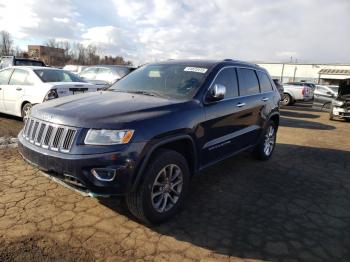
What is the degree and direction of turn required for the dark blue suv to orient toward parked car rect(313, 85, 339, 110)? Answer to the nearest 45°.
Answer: approximately 180°

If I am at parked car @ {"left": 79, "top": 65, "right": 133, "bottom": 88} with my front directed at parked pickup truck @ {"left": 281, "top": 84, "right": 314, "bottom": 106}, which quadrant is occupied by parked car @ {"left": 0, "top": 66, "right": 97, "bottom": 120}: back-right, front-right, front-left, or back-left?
back-right

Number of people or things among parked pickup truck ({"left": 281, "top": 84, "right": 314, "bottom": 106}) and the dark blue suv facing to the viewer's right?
0

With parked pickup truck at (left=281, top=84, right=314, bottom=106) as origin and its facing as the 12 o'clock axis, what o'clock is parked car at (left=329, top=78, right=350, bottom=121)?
parked car at (left=329, top=78, right=350, bottom=121) is roughly at 7 o'clock from parked pickup truck at (left=281, top=84, right=314, bottom=106).

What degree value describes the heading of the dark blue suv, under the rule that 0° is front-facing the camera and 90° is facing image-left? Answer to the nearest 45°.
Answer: approximately 45°

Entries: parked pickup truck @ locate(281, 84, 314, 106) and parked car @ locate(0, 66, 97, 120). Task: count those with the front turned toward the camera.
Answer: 0

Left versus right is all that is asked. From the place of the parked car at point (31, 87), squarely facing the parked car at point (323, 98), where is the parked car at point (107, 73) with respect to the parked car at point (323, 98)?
left

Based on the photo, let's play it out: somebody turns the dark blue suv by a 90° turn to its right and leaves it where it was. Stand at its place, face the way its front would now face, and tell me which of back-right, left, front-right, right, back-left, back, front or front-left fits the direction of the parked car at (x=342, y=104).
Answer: right

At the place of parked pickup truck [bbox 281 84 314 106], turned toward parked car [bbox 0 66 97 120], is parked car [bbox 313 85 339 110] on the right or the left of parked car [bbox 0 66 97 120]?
left

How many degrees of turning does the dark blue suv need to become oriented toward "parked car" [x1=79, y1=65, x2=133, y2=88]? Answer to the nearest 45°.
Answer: approximately 135° to its right

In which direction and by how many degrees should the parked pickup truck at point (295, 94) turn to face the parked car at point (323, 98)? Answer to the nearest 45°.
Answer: approximately 180°

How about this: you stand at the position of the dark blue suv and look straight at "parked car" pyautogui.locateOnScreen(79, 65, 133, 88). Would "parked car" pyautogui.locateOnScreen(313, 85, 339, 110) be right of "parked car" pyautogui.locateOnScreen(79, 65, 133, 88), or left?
right
